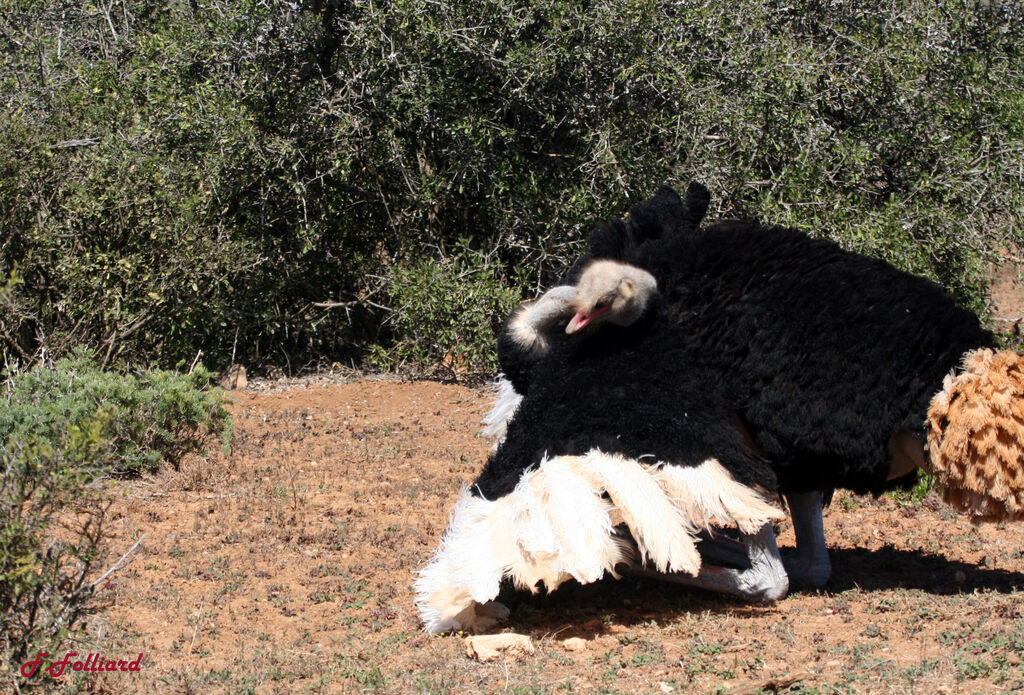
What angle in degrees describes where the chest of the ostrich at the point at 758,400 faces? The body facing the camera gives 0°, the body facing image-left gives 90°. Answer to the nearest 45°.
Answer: approximately 90°

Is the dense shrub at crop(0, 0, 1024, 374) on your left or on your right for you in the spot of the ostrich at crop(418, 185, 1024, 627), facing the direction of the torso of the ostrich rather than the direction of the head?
on your right

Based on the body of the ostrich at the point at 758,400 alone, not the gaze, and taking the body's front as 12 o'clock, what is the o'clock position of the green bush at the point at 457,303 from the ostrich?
The green bush is roughly at 2 o'clock from the ostrich.
